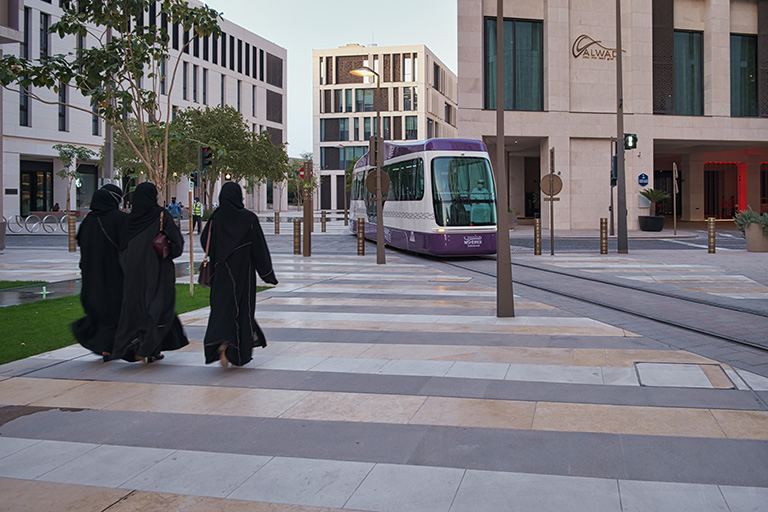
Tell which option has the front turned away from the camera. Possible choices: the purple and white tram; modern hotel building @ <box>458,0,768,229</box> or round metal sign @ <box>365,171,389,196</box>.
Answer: the round metal sign

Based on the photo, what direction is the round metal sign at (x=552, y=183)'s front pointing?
away from the camera

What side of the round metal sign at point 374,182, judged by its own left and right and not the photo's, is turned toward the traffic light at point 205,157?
left

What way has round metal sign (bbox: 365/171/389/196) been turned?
away from the camera

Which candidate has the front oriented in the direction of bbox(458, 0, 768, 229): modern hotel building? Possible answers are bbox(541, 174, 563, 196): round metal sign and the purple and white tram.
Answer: the round metal sign
